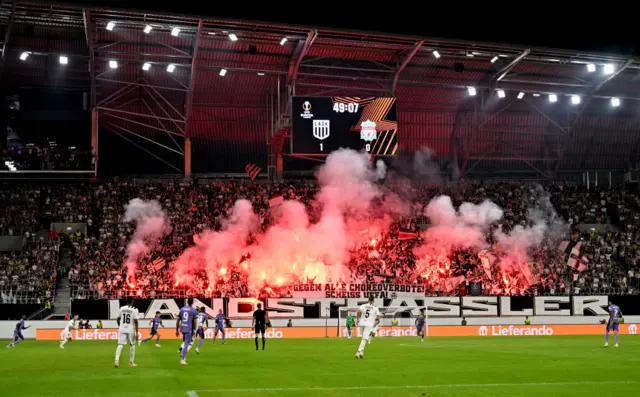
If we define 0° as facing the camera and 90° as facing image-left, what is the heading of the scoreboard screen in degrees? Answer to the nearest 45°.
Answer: approximately 0°

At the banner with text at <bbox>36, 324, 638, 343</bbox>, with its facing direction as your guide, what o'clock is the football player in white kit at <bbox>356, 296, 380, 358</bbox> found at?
The football player in white kit is roughly at 12 o'clock from the banner with text.
